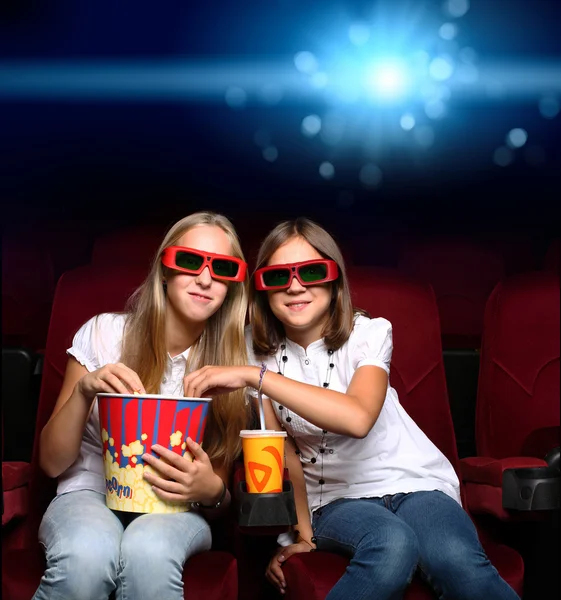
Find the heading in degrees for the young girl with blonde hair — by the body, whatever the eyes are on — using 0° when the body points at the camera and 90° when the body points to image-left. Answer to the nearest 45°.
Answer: approximately 0°

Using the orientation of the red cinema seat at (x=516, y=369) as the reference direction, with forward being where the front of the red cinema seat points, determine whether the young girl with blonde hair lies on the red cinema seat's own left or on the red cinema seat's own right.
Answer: on the red cinema seat's own right

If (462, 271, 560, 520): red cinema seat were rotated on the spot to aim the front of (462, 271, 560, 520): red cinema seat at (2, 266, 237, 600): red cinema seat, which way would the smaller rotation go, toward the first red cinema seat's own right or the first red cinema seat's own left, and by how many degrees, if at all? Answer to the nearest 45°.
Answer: approximately 45° to the first red cinema seat's own right

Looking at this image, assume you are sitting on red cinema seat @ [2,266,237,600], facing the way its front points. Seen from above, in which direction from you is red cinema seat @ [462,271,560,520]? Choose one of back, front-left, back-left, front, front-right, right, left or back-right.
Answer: left

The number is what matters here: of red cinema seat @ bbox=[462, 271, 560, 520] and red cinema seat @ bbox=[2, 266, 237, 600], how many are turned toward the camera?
2
